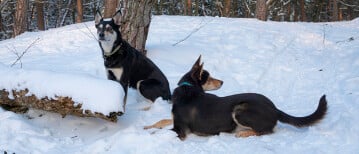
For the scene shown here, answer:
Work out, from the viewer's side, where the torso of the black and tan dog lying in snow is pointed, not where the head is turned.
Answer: to the viewer's left

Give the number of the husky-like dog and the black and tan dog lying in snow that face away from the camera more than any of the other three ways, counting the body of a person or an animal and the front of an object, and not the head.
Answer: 0

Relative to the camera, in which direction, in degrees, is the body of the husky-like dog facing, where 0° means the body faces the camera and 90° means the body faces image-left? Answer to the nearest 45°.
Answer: approximately 45°

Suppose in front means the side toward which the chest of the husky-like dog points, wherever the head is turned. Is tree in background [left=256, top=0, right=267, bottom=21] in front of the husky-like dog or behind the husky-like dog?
behind

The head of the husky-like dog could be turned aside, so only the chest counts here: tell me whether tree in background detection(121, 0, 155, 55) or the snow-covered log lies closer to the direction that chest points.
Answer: the snow-covered log

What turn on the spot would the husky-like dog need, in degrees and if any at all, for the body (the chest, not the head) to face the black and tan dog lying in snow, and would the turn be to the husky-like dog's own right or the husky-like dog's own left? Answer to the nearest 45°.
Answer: approximately 90° to the husky-like dog's own left

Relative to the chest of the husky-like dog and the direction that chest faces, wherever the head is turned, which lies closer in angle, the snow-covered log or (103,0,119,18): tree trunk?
the snow-covered log

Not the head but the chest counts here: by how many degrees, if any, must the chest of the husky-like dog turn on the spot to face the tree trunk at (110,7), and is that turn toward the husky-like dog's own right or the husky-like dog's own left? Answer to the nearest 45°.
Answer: approximately 135° to the husky-like dog's own right
